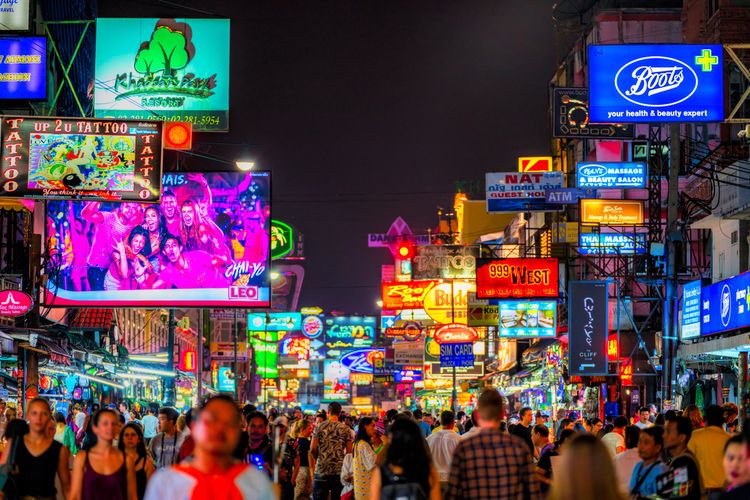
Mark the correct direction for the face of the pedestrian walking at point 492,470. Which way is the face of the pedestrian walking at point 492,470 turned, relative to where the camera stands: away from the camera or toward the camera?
away from the camera

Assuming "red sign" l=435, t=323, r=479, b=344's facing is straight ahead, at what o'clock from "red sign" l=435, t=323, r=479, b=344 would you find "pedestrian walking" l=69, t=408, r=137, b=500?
The pedestrian walking is roughly at 12 o'clock from the red sign.

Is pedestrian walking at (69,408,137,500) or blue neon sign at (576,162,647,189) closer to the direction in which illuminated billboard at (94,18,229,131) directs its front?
the pedestrian walking

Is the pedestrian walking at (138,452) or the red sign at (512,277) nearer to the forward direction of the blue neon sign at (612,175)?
the pedestrian walking

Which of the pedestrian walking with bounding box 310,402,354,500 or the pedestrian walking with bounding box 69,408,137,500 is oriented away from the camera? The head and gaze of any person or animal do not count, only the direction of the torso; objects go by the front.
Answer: the pedestrian walking with bounding box 310,402,354,500

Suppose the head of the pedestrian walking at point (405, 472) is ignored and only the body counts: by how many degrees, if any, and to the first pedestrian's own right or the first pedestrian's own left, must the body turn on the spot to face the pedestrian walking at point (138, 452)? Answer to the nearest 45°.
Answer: approximately 45° to the first pedestrian's own left

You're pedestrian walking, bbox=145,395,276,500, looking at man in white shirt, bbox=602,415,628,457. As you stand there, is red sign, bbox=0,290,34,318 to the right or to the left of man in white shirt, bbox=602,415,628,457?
left

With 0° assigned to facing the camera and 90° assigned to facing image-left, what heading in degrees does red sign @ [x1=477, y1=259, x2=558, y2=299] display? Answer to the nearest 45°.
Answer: approximately 0°

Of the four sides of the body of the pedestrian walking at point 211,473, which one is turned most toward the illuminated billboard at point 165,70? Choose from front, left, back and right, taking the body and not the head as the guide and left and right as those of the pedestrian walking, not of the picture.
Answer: back

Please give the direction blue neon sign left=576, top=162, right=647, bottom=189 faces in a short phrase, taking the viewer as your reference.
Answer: facing the viewer

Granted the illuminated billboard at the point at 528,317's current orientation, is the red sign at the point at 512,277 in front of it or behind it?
in front

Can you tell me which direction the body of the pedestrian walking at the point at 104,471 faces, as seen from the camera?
toward the camera

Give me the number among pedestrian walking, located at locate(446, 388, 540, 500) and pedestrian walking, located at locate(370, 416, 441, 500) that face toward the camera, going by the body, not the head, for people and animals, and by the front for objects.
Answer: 0

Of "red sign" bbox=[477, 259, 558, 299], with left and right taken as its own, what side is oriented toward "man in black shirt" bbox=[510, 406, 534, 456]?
front

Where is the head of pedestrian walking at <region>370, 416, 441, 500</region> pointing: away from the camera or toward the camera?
away from the camera

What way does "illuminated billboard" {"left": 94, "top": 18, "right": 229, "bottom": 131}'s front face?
toward the camera
